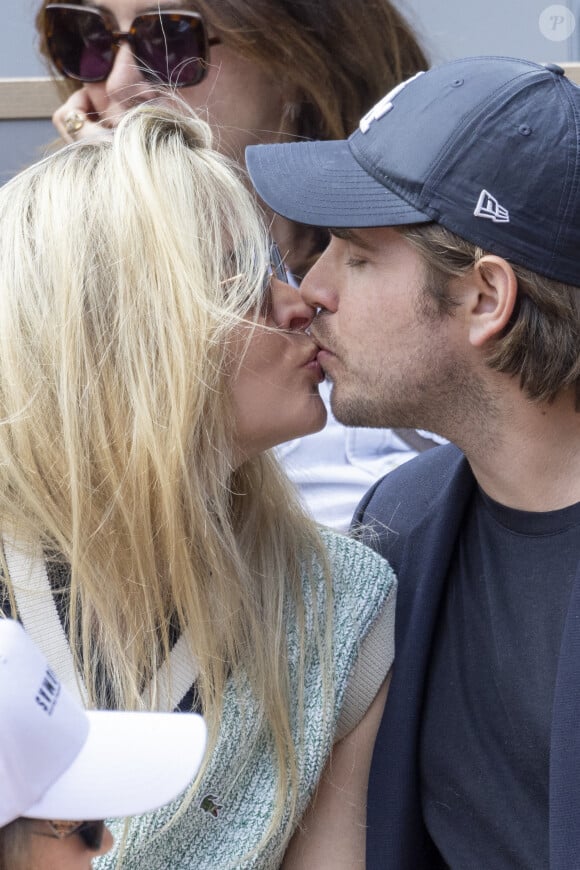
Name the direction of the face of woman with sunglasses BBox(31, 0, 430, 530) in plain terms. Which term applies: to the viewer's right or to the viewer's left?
to the viewer's left

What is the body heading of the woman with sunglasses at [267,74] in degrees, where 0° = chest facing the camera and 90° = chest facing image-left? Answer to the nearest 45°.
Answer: approximately 45°

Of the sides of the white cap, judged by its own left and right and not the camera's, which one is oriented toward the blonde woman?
left

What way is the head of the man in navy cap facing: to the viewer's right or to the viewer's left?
to the viewer's left

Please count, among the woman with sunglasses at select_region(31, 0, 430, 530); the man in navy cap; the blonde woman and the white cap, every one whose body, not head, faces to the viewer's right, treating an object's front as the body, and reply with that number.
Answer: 1

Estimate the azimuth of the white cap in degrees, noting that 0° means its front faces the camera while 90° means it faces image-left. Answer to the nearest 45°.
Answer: approximately 270°

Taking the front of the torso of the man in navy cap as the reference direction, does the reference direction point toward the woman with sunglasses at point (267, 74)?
no

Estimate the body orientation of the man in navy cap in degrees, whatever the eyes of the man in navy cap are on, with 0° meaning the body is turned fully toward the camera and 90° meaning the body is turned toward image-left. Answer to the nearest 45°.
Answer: approximately 45°

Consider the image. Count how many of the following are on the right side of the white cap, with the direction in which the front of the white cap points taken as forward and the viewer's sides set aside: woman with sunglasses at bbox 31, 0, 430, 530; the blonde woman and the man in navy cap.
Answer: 0
